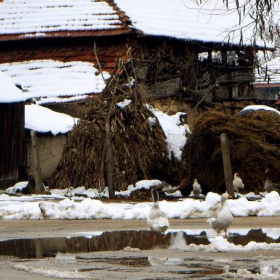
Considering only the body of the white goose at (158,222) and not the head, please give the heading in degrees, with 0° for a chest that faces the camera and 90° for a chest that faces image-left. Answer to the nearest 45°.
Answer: approximately 180°

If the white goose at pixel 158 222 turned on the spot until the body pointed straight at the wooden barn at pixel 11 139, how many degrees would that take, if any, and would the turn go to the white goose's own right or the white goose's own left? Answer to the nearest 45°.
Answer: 0° — it already faces it

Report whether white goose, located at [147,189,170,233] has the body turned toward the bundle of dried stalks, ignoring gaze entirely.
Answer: yes

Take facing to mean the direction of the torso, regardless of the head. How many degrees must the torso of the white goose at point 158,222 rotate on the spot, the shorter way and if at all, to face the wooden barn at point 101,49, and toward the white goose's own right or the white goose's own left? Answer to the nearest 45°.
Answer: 0° — it already faces it

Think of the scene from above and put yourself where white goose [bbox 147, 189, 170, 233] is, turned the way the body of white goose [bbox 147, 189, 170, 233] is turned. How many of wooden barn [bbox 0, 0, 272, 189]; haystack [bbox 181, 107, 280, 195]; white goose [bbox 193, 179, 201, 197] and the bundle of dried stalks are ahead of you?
4
